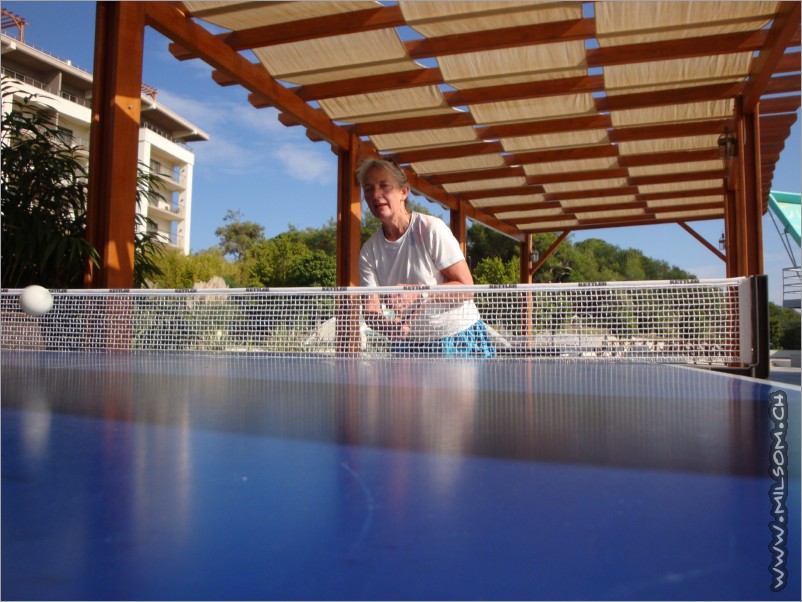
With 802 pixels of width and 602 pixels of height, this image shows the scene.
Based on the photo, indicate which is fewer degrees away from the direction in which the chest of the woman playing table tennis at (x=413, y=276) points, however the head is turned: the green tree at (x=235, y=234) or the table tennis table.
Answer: the table tennis table

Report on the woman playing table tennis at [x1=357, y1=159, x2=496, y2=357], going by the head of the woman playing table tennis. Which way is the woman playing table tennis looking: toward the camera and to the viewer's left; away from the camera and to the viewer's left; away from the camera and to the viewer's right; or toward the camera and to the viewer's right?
toward the camera and to the viewer's left

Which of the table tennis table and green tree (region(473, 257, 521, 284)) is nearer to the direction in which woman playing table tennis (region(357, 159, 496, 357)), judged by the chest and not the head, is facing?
the table tennis table

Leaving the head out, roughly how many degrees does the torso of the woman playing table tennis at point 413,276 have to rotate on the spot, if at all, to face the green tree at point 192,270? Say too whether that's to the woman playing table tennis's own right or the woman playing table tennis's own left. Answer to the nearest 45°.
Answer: approximately 90° to the woman playing table tennis's own right

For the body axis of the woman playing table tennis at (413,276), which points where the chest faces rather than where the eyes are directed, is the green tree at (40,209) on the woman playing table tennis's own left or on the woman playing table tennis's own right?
on the woman playing table tennis's own right

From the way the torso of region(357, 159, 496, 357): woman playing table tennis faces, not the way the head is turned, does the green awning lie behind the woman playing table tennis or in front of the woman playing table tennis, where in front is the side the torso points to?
behind

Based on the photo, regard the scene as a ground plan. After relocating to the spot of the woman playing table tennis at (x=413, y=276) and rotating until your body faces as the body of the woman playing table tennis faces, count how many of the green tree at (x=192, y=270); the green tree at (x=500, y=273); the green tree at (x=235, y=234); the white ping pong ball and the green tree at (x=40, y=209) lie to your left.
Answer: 0

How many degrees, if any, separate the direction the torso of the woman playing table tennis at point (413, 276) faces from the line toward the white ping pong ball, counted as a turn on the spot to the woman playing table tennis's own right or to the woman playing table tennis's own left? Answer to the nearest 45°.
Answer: approximately 45° to the woman playing table tennis's own right

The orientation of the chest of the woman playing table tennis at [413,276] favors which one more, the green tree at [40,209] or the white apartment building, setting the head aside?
the green tree

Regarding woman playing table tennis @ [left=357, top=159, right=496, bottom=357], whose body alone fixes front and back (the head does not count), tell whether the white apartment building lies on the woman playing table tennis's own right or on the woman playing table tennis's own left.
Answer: on the woman playing table tennis's own right

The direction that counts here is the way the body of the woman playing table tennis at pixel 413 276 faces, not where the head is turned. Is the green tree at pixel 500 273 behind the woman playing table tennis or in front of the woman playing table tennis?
behind
